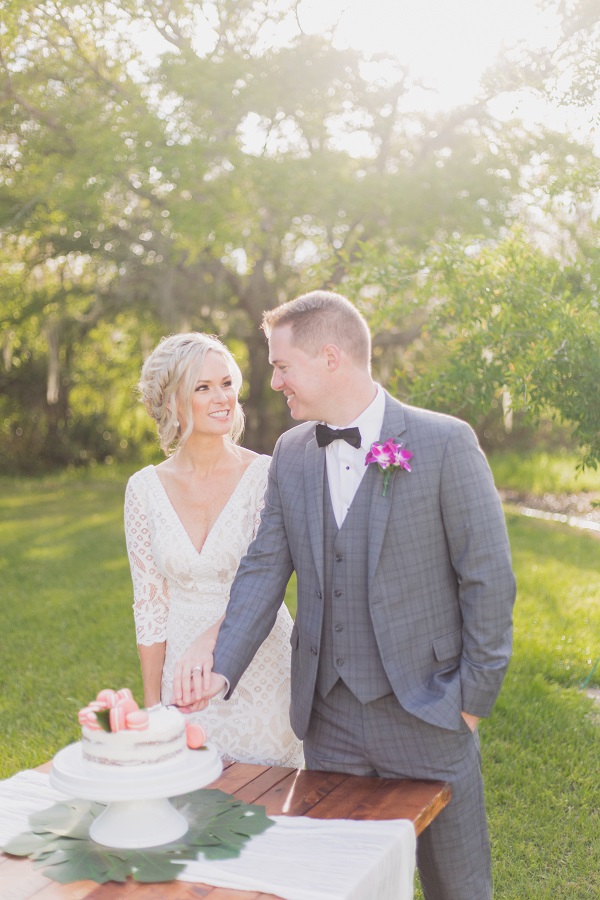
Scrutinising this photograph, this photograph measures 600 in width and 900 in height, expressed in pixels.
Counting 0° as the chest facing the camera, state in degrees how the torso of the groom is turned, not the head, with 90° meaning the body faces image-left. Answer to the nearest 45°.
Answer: approximately 45°

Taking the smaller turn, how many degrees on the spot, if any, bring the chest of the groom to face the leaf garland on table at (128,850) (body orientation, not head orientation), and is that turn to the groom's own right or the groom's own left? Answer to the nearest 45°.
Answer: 0° — they already face it

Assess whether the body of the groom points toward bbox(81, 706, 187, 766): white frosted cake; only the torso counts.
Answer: yes

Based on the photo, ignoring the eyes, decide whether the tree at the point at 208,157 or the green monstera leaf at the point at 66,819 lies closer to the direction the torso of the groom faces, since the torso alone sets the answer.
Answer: the green monstera leaf

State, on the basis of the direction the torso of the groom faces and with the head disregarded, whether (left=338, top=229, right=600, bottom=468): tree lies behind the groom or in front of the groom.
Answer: behind

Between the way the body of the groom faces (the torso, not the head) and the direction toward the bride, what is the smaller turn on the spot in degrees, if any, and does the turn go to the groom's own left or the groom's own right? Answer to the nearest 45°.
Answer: approximately 90° to the groom's own right

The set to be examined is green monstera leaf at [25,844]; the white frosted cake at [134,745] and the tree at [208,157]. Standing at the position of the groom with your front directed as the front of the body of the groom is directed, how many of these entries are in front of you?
2

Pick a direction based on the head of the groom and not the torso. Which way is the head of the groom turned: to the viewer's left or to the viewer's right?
to the viewer's left
